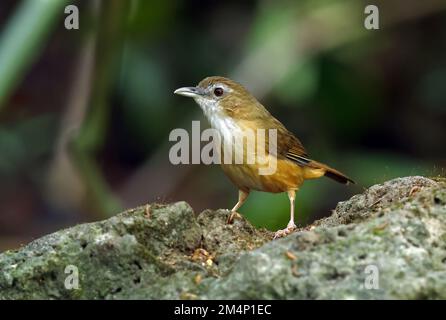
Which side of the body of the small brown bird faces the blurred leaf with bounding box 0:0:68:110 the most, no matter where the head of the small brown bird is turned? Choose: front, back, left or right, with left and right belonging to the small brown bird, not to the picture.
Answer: right

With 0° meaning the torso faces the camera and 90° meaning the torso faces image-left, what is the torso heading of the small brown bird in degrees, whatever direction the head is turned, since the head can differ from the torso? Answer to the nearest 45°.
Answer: approximately 90°
